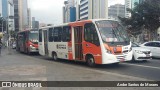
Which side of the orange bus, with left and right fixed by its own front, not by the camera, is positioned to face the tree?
left

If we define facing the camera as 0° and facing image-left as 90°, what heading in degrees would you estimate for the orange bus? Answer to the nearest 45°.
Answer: approximately 315°
